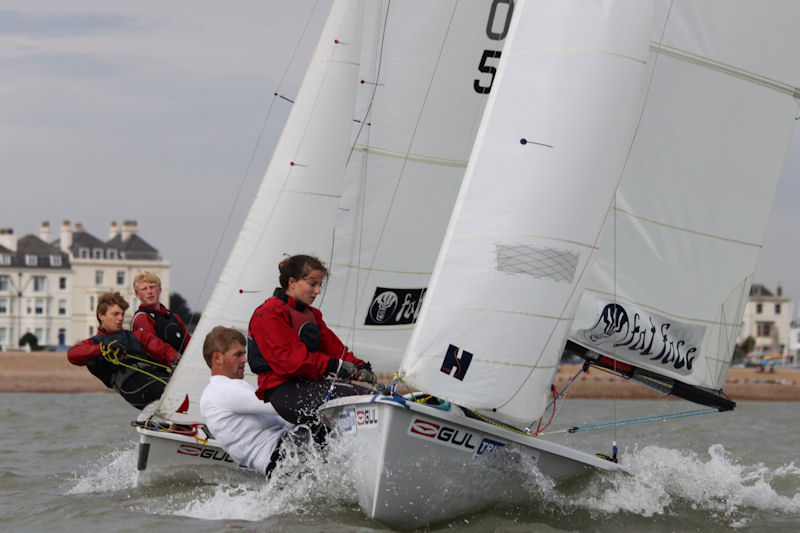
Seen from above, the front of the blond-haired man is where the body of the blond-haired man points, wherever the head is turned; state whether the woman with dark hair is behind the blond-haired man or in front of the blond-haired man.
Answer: in front

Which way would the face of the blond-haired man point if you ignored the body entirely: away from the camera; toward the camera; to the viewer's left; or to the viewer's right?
toward the camera

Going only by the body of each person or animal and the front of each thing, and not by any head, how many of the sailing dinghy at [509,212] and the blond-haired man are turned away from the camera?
0

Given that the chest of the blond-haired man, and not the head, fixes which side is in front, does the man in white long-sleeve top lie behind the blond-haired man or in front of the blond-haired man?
in front

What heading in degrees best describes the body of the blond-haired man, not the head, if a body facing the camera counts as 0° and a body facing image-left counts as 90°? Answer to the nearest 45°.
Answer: approximately 315°
